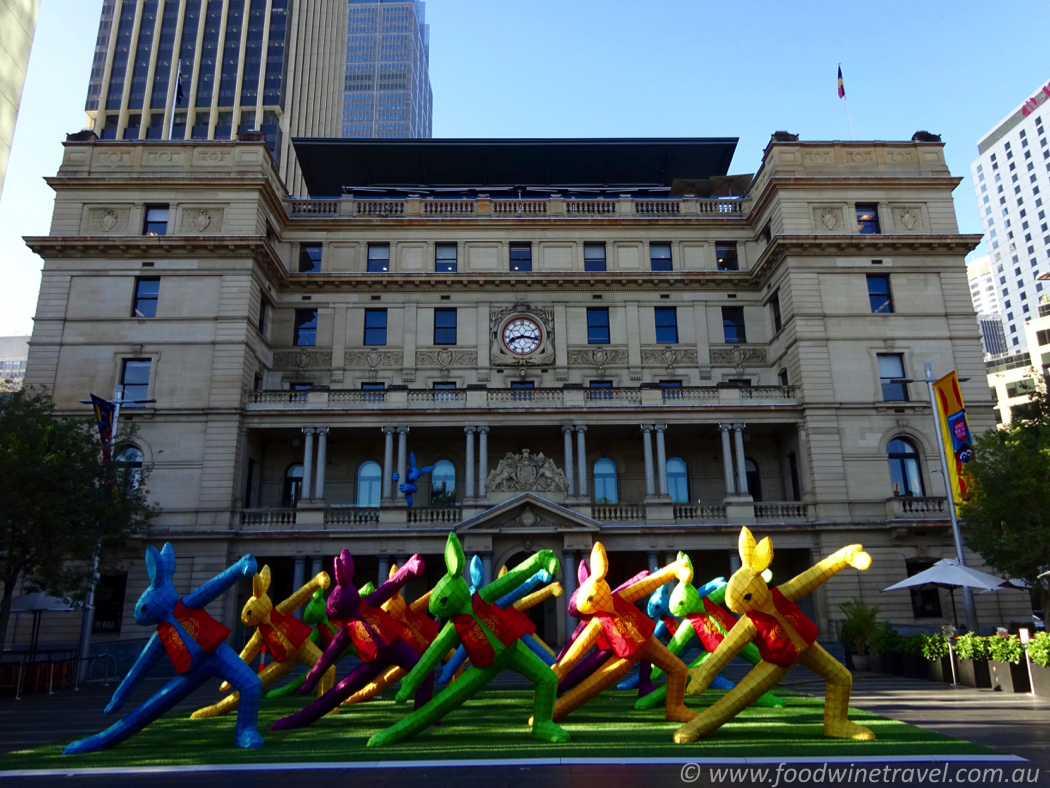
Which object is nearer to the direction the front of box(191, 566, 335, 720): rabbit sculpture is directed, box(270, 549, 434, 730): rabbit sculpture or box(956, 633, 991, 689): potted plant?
the rabbit sculpture

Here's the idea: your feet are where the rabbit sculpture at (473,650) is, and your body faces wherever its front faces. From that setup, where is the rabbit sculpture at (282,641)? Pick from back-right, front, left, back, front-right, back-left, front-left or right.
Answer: right

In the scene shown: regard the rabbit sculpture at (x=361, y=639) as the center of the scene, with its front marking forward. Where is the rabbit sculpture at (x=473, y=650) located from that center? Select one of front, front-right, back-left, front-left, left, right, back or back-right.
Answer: left

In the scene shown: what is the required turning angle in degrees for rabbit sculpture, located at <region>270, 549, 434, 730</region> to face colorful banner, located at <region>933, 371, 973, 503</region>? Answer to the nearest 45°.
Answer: approximately 135° to its left

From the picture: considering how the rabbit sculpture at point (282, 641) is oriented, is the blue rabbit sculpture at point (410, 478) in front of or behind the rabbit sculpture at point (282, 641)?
behind

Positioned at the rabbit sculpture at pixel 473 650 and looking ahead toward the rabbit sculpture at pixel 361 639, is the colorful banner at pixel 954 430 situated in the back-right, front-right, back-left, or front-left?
back-right

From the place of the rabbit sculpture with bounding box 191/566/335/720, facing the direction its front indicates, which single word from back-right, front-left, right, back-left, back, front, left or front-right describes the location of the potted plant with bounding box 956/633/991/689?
back-left

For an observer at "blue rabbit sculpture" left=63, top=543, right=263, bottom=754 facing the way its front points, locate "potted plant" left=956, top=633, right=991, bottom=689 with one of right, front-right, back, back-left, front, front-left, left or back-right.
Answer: back-left

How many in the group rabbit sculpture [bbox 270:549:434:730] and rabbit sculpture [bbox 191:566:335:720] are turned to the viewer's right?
0

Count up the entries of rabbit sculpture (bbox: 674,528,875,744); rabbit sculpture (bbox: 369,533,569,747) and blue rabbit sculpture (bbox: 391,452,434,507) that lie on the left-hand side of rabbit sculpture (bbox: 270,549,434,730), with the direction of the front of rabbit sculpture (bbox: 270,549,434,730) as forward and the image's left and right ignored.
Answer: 2

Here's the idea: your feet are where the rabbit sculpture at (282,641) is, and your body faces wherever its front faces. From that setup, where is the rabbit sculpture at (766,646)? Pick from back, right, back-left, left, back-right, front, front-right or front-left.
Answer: left

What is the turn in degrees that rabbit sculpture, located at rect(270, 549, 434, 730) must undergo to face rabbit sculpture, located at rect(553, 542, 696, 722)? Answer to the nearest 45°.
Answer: approximately 135° to its left

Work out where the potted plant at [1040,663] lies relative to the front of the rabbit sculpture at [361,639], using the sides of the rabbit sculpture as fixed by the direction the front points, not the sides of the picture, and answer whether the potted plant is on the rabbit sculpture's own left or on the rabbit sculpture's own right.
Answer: on the rabbit sculpture's own left
